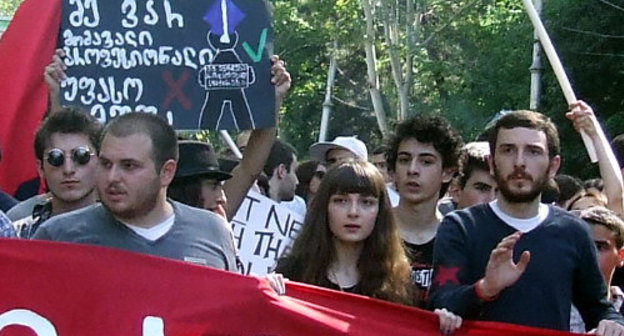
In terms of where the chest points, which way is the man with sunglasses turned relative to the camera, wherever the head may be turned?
toward the camera

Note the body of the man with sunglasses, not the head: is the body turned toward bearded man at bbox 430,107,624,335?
no

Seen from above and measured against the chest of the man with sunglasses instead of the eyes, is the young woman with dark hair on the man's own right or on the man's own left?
on the man's own left

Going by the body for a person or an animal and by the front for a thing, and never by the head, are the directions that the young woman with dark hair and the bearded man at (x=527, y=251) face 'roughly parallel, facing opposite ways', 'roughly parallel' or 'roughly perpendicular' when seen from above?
roughly parallel

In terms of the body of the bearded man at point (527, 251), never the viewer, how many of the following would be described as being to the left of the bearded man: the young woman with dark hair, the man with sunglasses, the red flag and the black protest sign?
0

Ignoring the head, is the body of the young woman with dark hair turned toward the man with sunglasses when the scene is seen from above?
no

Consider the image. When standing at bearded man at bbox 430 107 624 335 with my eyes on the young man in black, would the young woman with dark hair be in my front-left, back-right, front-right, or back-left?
front-left

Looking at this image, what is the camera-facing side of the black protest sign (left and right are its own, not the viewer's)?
front

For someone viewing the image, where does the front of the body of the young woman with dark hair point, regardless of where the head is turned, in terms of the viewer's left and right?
facing the viewer

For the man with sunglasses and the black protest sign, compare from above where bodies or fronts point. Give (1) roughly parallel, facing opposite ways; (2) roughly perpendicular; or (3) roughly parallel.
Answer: roughly parallel

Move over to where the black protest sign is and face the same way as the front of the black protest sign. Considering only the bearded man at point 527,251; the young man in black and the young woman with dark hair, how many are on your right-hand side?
0

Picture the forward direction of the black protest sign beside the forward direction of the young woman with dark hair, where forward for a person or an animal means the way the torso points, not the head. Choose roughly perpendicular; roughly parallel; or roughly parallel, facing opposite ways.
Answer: roughly parallel

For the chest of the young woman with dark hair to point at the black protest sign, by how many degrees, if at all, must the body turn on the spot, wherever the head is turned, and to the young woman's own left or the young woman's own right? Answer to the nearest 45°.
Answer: approximately 135° to the young woman's own right
